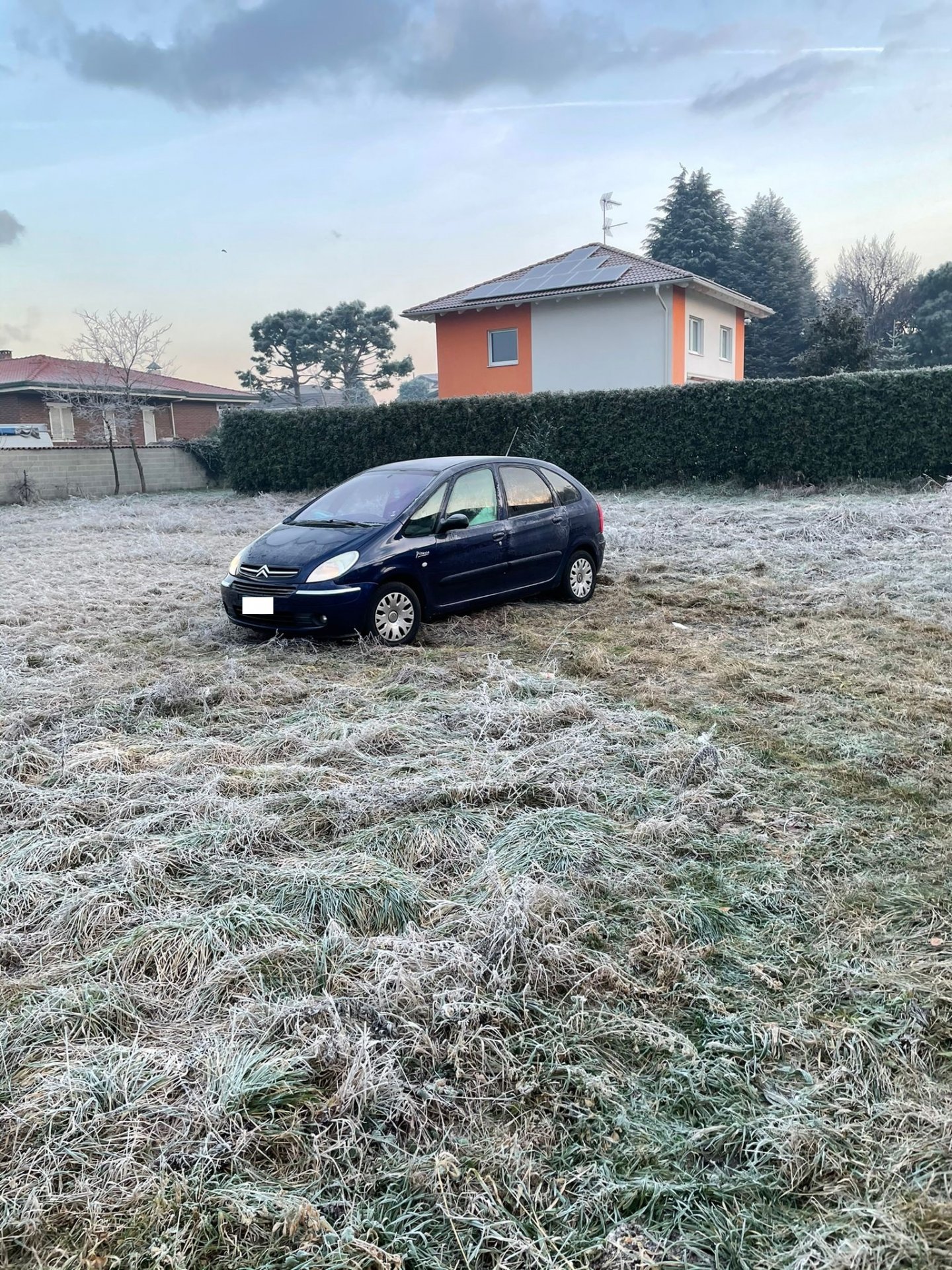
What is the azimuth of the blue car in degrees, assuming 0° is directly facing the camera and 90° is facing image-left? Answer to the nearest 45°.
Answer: approximately 45°

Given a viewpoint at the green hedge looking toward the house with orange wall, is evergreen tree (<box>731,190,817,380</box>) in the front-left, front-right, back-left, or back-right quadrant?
front-right

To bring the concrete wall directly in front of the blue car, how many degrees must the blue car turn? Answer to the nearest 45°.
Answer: approximately 90° to its right

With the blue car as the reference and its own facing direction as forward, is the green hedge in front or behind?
behind

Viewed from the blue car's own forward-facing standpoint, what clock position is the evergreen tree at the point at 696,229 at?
The evergreen tree is roughly at 5 o'clock from the blue car.

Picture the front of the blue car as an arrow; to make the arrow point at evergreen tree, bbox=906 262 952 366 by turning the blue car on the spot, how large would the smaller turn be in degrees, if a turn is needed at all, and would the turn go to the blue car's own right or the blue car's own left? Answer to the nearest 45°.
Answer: approximately 180°

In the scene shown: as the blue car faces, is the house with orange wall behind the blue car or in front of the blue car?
behind

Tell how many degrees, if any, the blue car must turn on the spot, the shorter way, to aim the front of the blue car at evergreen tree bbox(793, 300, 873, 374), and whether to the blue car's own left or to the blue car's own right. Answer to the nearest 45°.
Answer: approximately 180°

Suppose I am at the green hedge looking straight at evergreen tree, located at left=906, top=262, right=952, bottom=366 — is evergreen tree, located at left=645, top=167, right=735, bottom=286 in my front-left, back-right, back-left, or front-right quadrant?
front-left

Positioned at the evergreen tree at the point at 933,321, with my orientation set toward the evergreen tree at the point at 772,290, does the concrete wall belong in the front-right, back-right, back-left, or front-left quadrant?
front-left

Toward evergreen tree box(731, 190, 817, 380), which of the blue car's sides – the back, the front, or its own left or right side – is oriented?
back
